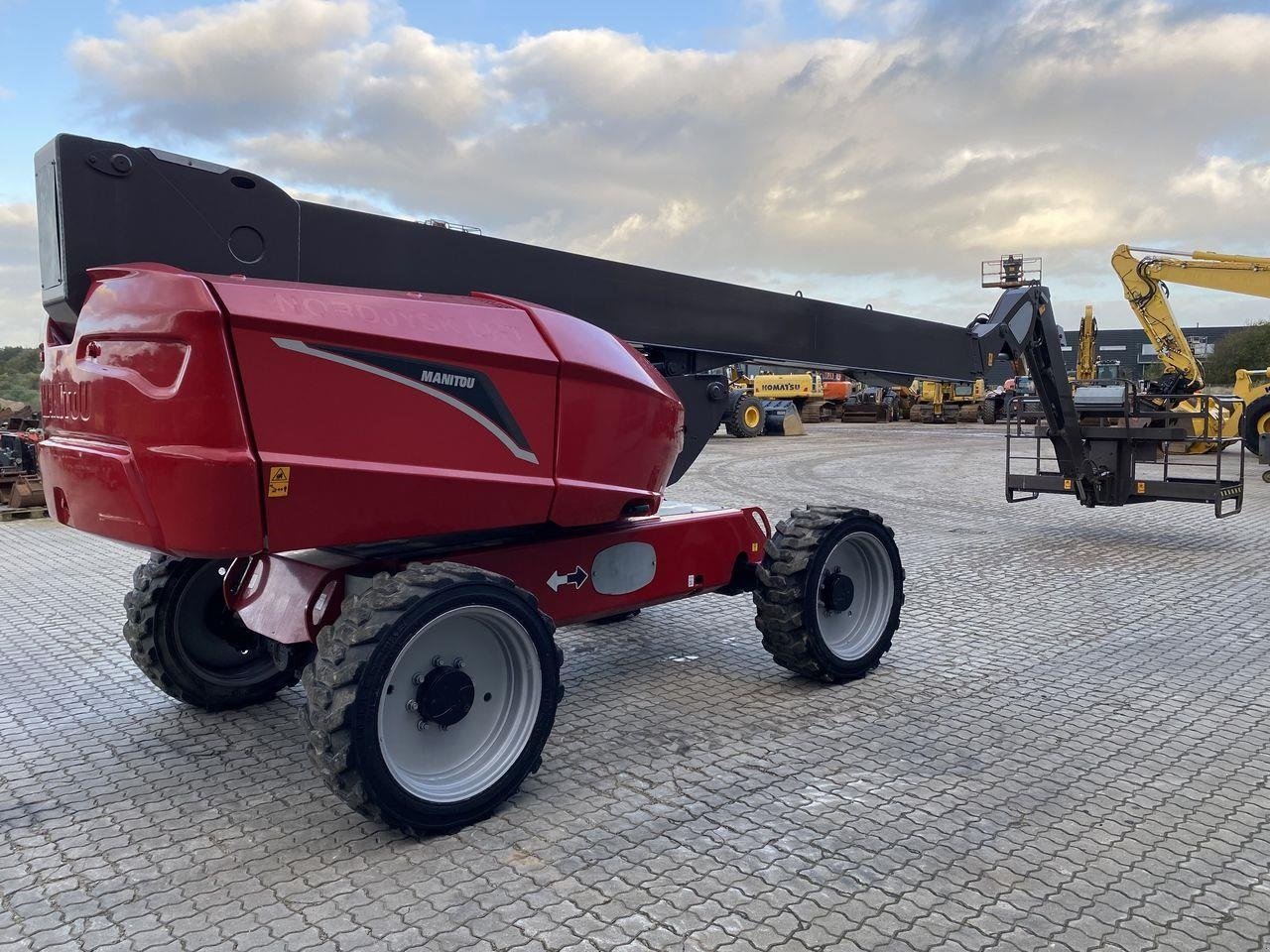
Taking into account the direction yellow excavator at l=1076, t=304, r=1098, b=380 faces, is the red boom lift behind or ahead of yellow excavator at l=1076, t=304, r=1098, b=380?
ahead

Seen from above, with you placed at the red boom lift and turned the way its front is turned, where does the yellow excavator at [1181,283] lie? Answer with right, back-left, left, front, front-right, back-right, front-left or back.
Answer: front

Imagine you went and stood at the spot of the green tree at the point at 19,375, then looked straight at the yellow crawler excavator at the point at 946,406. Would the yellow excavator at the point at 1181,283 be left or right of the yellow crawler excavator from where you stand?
right

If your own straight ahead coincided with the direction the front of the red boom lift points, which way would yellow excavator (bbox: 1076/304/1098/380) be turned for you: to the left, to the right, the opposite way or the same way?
the opposite way

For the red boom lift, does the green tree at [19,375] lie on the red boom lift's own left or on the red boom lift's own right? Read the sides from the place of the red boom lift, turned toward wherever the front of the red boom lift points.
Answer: on the red boom lift's own left

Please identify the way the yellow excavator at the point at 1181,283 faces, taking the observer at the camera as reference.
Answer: facing to the left of the viewer

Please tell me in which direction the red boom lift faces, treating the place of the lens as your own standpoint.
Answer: facing away from the viewer and to the right of the viewer

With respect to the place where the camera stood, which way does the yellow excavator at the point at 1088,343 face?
facing the viewer

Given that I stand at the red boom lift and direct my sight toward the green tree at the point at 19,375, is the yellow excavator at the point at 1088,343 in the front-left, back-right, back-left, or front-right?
front-right

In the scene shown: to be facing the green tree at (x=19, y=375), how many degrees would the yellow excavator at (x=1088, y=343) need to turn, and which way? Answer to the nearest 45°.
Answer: approximately 45° to its right

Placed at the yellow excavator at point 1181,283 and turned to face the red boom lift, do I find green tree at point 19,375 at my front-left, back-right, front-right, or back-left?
front-right

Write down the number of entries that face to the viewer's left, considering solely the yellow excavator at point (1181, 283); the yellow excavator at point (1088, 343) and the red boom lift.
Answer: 1
